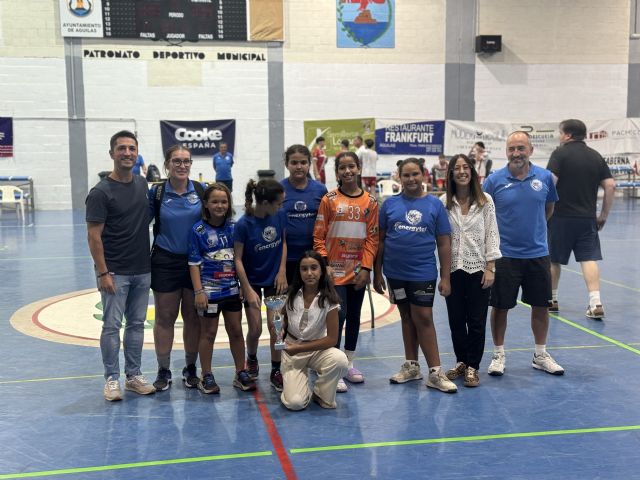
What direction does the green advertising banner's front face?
toward the camera

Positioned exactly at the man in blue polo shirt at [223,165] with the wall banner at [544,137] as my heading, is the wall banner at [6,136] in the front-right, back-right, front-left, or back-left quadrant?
back-left

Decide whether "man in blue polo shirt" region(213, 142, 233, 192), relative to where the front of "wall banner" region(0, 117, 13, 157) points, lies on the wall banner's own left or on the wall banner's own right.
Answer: on the wall banner's own left

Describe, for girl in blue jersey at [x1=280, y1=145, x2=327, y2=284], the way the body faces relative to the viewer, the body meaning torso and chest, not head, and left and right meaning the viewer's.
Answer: facing the viewer

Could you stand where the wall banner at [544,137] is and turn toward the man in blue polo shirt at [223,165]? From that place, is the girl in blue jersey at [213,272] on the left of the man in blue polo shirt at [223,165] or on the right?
left

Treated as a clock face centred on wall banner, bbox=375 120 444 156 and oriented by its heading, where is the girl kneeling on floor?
The girl kneeling on floor is roughly at 12 o'clock from the wall banner.

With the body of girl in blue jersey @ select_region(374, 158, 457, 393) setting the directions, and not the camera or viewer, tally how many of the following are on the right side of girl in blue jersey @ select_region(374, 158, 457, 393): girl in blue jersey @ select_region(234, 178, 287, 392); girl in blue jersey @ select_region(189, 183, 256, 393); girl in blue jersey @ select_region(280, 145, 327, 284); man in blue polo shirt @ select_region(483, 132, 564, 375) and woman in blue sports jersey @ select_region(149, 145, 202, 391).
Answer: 4

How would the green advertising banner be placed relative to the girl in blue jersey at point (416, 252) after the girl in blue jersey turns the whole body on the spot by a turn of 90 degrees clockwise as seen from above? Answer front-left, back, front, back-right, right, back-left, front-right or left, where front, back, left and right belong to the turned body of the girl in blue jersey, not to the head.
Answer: right

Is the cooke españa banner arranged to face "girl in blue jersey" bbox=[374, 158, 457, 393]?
yes

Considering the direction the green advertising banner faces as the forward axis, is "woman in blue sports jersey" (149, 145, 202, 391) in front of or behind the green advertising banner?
in front

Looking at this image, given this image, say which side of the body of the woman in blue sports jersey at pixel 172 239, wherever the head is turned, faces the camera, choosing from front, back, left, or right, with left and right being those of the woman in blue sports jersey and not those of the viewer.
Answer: front

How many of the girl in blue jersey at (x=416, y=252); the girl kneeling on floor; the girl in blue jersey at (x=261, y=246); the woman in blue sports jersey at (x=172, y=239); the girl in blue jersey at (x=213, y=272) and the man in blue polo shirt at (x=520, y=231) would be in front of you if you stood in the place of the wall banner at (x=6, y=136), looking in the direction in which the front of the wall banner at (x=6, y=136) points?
6

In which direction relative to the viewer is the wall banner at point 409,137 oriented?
toward the camera
